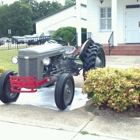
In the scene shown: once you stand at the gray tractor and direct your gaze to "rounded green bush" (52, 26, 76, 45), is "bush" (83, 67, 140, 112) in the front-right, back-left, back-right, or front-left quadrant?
back-right

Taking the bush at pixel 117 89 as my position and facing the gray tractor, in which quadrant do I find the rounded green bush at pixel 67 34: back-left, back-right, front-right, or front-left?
front-right

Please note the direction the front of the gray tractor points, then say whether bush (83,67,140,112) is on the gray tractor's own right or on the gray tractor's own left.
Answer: on the gray tractor's own left

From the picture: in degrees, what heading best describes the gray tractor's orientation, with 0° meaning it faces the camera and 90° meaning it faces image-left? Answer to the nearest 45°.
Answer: approximately 45°

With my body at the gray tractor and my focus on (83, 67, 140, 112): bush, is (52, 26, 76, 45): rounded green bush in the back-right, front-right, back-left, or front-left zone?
back-left

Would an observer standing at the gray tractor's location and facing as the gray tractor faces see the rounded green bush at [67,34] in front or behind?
behind

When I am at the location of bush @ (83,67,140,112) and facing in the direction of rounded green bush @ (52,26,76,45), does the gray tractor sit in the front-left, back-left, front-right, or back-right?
front-left
